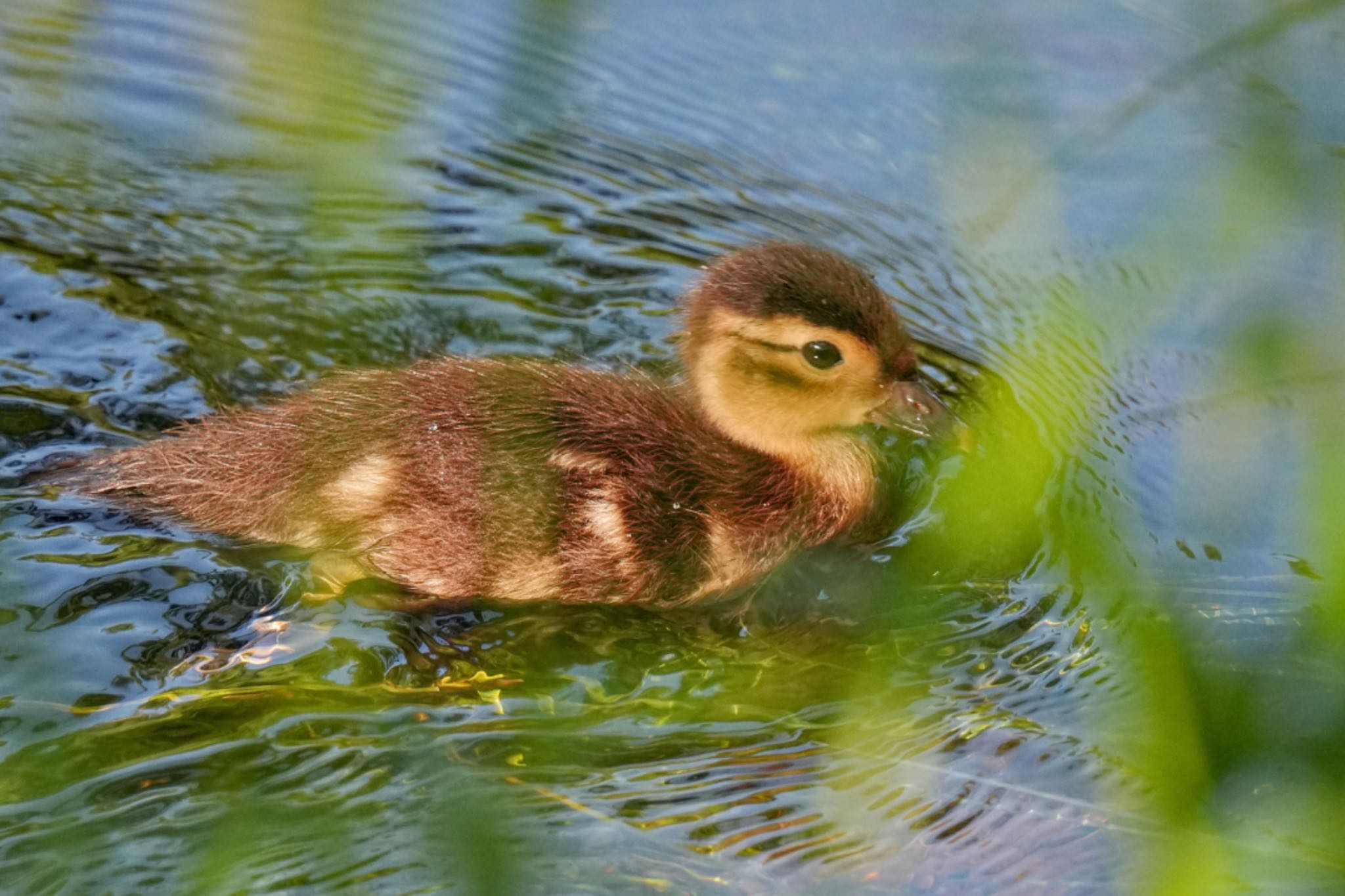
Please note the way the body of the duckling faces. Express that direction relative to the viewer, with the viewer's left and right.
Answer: facing to the right of the viewer
